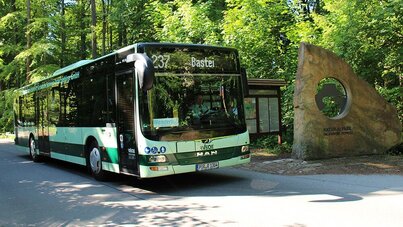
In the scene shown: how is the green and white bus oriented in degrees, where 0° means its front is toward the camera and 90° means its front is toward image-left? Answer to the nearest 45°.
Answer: approximately 315°

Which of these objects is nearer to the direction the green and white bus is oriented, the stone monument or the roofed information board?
the stone monument

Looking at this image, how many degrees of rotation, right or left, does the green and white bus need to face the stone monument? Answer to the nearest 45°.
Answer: approximately 90° to its left

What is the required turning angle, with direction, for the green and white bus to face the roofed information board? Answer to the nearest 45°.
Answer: approximately 90° to its left
